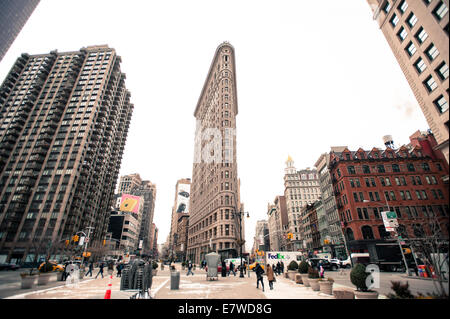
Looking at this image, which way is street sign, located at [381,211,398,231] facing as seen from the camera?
toward the camera

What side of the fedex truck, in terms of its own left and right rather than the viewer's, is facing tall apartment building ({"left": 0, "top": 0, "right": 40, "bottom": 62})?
back

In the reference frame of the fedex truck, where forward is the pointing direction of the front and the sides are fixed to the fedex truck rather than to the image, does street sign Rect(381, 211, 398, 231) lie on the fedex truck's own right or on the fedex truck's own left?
on the fedex truck's own right

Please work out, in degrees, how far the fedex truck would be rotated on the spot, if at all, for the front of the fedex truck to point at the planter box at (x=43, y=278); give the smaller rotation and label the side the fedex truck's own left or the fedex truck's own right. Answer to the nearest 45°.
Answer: approximately 135° to the fedex truck's own right

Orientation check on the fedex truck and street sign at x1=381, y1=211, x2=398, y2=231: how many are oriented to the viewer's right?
1

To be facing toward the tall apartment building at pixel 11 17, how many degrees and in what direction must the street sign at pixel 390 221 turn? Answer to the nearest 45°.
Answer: approximately 90° to its right

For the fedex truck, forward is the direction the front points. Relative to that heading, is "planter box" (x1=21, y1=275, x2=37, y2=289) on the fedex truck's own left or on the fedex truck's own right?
on the fedex truck's own right

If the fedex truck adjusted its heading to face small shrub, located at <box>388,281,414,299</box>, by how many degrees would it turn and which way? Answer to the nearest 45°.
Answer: approximately 90° to its right

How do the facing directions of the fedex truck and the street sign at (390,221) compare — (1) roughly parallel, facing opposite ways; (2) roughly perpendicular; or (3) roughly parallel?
roughly perpendicular

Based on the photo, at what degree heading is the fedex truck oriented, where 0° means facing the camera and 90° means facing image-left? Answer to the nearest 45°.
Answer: approximately 270°

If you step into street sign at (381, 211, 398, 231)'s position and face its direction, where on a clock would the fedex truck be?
The fedex truck is roughly at 5 o'clock from the street sign.
